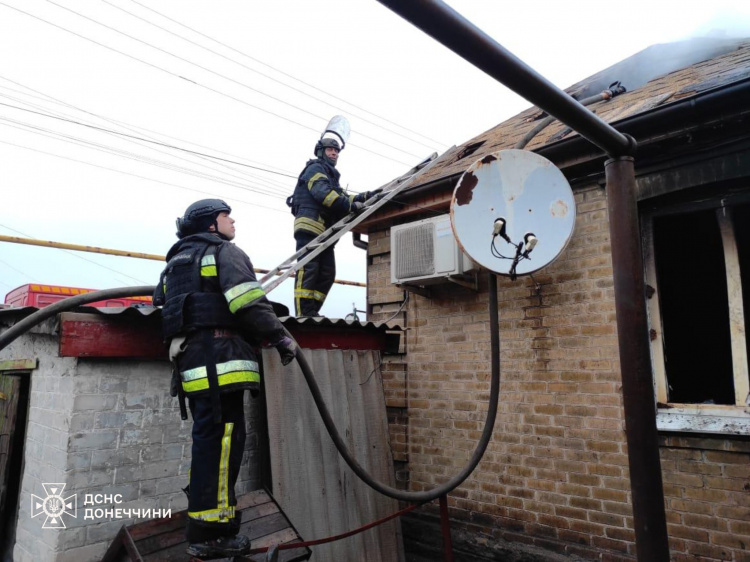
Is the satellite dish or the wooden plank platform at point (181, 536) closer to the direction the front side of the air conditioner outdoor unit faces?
the wooden plank platform

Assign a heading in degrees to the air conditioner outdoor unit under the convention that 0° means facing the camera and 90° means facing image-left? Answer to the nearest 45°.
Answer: approximately 45°

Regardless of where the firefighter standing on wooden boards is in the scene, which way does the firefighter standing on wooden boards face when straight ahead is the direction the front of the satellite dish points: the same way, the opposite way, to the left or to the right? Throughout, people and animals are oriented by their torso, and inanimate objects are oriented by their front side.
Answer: to the left

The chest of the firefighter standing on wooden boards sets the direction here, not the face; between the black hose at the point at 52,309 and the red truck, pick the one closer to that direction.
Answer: the red truck

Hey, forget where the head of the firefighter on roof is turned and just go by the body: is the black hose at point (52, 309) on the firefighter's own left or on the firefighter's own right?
on the firefighter's own right

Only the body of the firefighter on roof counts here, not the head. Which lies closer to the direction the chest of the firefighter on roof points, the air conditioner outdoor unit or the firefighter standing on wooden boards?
the air conditioner outdoor unit

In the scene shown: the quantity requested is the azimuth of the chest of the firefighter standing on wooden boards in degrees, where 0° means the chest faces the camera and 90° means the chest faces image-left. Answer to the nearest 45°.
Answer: approximately 225°

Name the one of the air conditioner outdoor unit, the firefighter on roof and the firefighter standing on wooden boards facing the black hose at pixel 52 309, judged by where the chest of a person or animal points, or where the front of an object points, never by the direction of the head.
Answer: the air conditioner outdoor unit

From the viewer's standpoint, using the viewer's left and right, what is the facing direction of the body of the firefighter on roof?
facing to the right of the viewer

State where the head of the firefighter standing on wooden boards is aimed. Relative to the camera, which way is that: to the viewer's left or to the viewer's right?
to the viewer's right

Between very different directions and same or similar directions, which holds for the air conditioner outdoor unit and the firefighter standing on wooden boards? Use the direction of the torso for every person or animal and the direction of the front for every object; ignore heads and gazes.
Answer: very different directions
